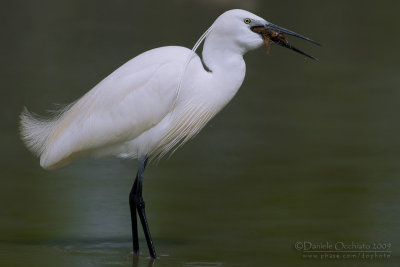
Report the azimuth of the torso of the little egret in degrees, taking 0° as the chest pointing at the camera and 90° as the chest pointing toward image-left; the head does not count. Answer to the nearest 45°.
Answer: approximately 270°
